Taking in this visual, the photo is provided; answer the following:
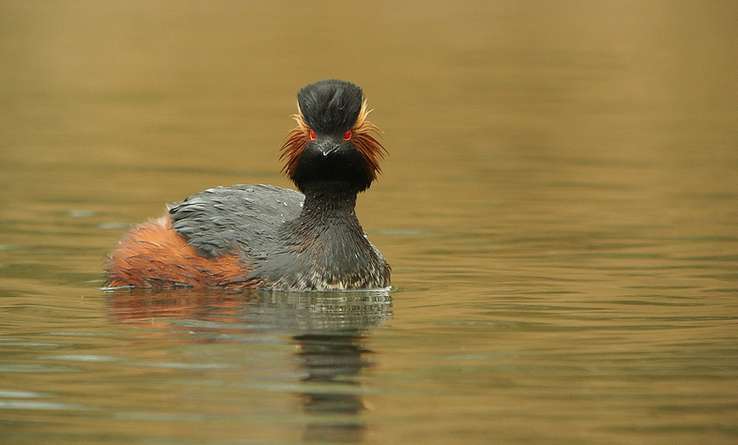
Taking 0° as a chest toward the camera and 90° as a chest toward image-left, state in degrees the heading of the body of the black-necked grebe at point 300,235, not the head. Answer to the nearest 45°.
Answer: approximately 315°
